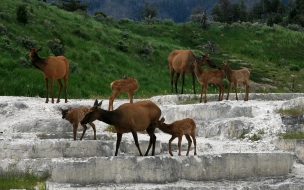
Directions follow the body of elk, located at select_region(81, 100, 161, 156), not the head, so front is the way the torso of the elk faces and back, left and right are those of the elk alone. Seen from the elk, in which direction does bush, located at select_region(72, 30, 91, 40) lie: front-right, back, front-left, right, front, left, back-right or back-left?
right

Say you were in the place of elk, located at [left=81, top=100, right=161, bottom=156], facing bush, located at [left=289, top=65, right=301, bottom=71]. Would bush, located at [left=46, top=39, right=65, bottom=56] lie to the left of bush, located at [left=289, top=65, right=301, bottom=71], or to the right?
left

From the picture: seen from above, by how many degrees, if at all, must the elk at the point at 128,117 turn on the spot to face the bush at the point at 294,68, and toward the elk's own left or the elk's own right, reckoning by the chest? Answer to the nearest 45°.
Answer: approximately 135° to the elk's own right

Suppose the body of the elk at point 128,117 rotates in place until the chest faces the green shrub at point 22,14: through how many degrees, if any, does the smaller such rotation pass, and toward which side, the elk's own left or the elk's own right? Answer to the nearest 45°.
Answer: approximately 90° to the elk's own right

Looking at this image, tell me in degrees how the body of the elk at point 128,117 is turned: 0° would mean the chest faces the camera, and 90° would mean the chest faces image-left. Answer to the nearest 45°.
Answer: approximately 90°

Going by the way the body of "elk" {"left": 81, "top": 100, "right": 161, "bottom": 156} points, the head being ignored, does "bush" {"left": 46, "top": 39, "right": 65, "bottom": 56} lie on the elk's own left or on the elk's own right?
on the elk's own right
